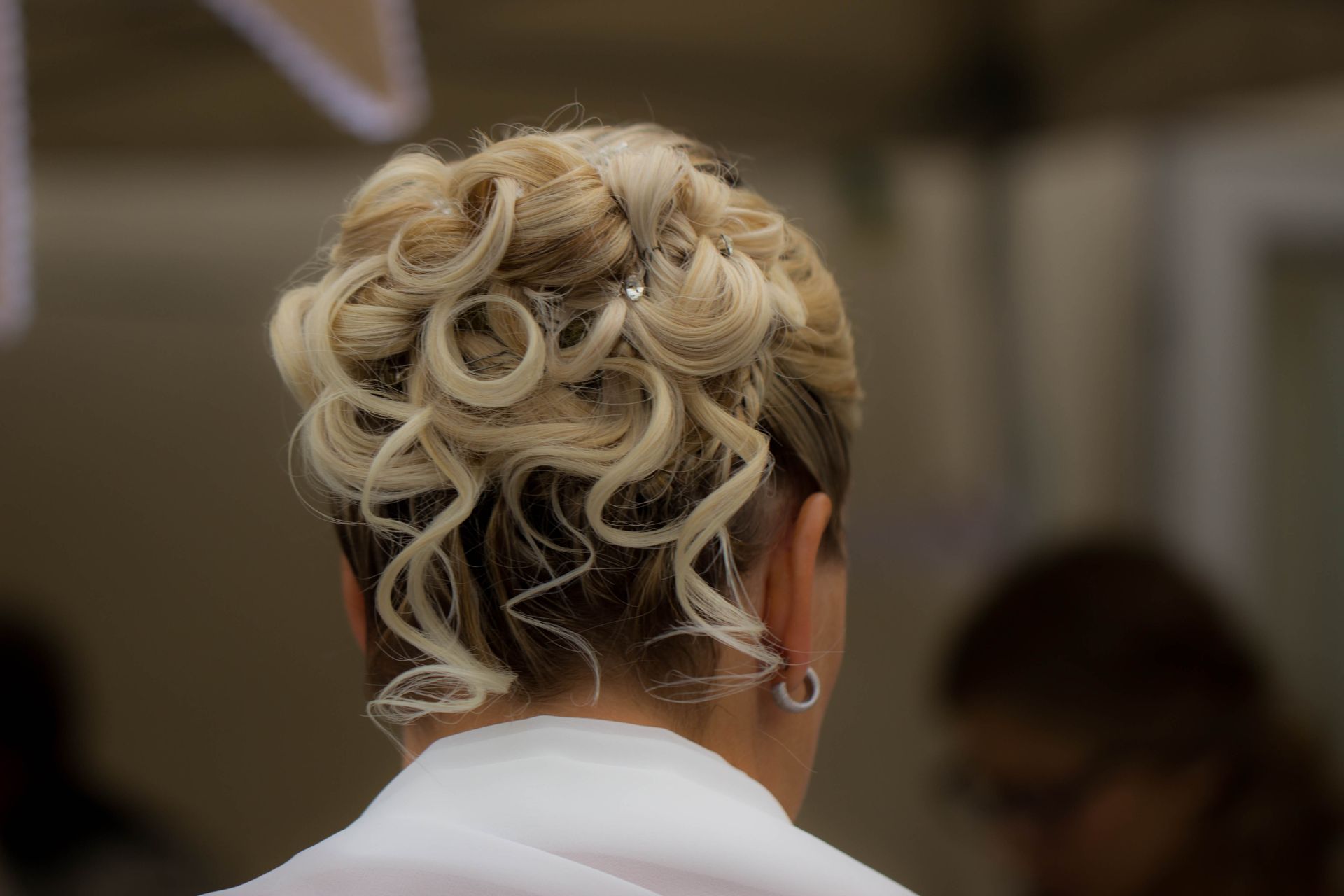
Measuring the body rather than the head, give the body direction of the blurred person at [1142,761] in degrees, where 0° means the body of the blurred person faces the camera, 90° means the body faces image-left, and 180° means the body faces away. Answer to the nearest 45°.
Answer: approximately 45°

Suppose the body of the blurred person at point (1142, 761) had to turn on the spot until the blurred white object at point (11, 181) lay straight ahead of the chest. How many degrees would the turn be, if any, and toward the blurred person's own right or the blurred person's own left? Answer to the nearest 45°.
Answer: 0° — they already face it

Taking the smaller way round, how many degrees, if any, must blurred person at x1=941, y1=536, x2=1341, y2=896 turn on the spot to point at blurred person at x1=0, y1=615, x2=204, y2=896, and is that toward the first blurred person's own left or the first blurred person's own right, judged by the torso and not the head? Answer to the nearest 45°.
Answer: approximately 45° to the first blurred person's own right
